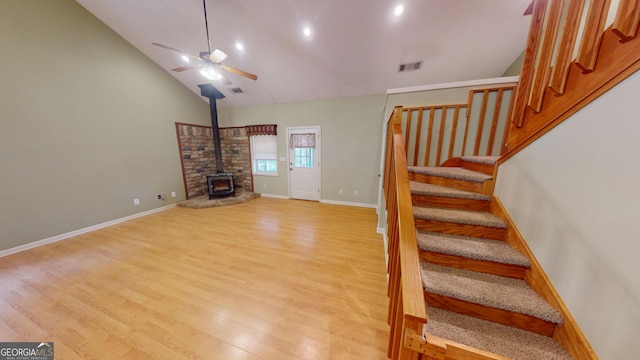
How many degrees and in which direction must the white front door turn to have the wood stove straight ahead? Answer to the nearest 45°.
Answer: approximately 90° to its right

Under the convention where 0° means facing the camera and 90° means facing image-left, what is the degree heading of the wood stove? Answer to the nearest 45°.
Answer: approximately 0°

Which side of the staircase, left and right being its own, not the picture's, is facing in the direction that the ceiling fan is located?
right

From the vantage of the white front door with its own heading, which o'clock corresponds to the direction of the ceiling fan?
The ceiling fan is roughly at 1 o'clock from the white front door.

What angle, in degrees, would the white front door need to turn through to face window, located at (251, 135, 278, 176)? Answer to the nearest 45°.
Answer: approximately 135° to its right

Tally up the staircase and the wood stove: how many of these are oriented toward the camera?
2

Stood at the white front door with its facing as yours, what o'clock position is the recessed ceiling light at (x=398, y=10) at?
The recessed ceiling light is roughly at 11 o'clock from the white front door.
